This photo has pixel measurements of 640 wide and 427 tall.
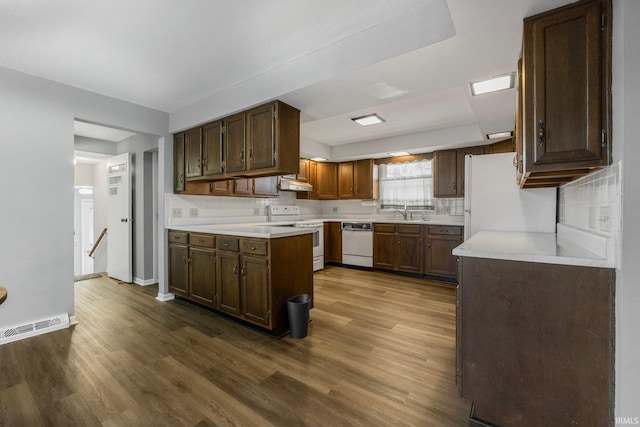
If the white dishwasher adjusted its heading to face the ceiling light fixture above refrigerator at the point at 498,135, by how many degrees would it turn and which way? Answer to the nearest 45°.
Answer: approximately 45° to its left

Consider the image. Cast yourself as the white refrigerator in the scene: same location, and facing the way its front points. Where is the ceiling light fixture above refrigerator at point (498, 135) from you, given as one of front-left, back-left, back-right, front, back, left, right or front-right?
right

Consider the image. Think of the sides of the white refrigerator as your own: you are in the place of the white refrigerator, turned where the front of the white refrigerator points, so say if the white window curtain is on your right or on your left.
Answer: on your right

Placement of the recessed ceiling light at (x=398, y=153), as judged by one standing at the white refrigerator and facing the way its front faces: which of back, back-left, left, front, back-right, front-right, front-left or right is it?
front-right

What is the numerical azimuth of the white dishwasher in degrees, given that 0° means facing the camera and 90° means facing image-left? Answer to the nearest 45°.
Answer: approximately 0°

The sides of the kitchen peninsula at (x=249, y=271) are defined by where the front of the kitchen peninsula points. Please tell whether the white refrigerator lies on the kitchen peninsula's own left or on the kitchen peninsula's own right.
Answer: on the kitchen peninsula's own left

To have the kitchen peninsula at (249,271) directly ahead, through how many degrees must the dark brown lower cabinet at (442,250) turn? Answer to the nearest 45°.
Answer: approximately 45° to its right

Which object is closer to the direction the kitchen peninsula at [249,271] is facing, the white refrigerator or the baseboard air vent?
the baseboard air vent
